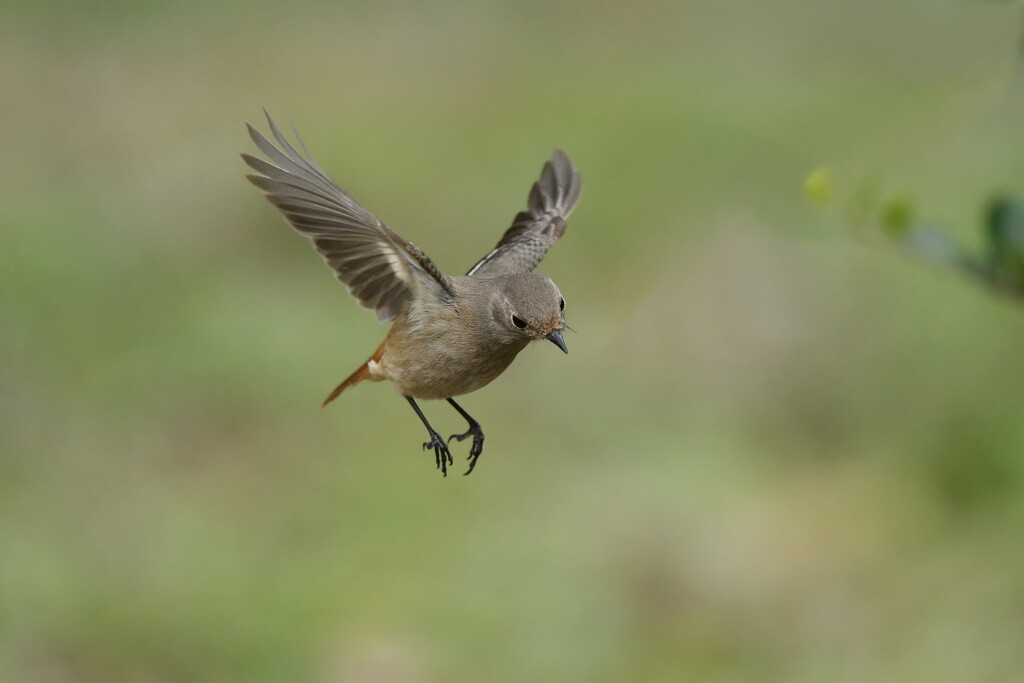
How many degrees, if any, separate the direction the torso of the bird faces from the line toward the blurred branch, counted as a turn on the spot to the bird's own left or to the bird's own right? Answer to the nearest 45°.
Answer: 0° — it already faces it

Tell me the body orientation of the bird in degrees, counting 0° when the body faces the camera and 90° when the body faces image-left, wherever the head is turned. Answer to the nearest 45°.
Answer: approximately 315°
